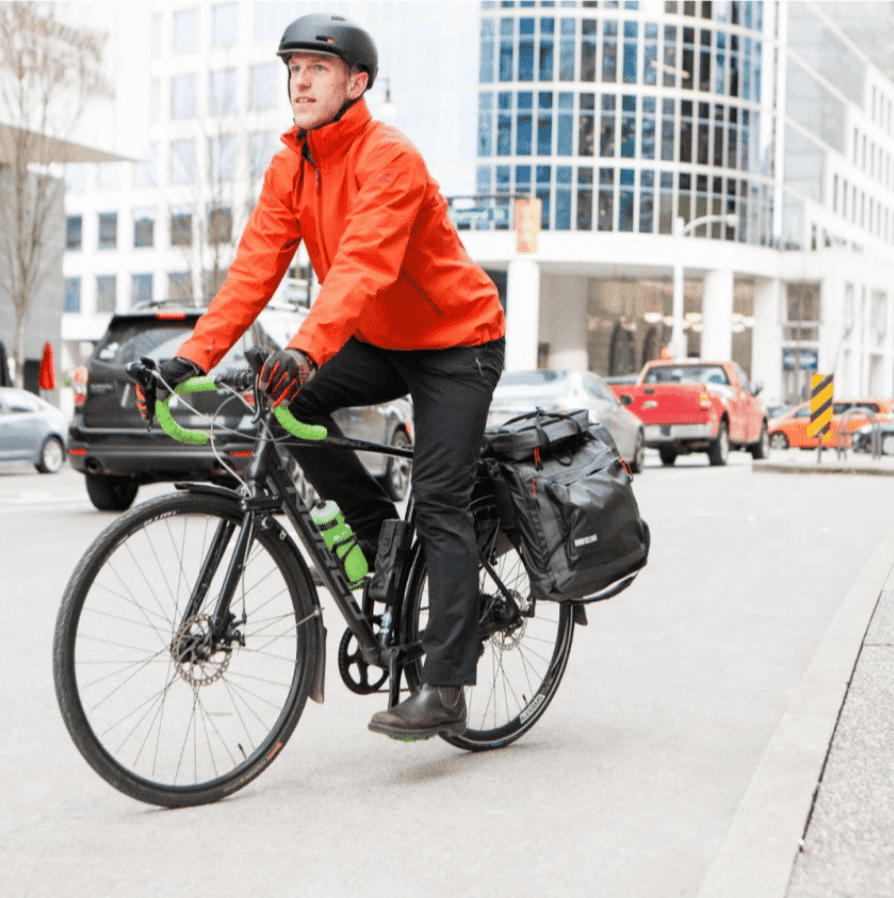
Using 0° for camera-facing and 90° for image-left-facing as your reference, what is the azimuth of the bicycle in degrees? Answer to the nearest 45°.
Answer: approximately 45°

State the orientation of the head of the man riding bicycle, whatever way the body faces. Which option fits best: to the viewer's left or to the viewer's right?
to the viewer's left

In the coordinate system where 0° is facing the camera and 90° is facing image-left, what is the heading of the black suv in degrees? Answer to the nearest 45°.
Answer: approximately 225°

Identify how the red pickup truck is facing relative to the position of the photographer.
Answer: facing away from the viewer and to the right of the viewer

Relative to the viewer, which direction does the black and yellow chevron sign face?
toward the camera

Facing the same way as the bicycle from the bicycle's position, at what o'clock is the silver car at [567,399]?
The silver car is roughly at 5 o'clock from the bicycle.

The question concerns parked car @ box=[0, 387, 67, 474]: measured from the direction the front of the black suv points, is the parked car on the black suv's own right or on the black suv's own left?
on the black suv's own left

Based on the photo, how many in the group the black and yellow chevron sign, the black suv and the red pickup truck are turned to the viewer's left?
0

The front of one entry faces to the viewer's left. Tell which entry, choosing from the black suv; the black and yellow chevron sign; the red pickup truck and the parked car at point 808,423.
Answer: the parked car

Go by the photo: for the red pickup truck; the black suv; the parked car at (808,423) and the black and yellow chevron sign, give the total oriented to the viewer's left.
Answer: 1

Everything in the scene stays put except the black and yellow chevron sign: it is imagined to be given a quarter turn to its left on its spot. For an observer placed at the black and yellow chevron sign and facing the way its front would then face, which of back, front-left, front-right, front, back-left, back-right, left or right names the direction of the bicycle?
right

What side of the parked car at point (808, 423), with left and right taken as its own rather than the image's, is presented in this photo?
left

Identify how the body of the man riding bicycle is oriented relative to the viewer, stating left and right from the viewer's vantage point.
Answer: facing the viewer and to the left of the viewer
